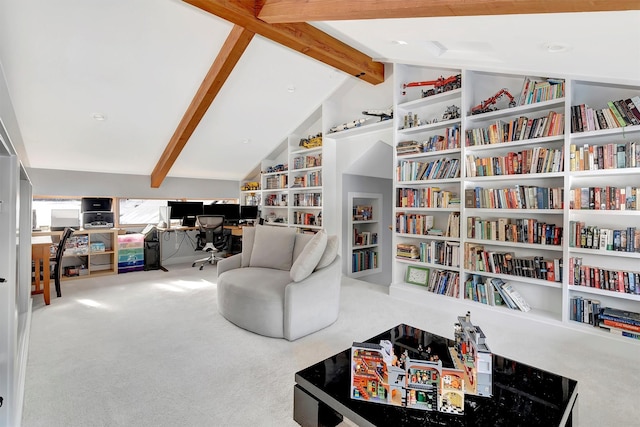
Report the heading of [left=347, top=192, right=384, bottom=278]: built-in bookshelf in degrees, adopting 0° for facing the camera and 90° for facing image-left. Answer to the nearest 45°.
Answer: approximately 315°

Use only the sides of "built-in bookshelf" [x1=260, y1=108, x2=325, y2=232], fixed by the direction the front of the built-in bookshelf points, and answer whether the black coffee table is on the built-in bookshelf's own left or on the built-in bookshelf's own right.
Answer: on the built-in bookshelf's own left

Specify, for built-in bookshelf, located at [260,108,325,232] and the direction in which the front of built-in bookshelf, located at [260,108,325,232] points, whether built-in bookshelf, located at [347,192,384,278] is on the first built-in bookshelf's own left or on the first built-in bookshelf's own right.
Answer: on the first built-in bookshelf's own left

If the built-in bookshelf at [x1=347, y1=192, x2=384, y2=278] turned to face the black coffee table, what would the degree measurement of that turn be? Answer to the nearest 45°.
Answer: approximately 45° to its right

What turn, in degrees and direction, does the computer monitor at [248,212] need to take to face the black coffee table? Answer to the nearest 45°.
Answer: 0° — it already faces it

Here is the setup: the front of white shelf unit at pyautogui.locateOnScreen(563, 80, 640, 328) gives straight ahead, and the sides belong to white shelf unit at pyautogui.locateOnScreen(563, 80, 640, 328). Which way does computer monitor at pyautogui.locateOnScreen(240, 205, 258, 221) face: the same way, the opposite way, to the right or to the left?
to the left

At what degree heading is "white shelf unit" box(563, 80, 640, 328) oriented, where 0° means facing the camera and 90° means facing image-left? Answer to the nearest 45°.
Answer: approximately 45°

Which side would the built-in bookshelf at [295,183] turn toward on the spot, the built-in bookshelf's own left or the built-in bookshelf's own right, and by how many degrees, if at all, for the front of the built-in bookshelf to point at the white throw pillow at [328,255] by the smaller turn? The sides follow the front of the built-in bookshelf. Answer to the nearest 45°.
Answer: approximately 45° to the built-in bookshelf's own left
